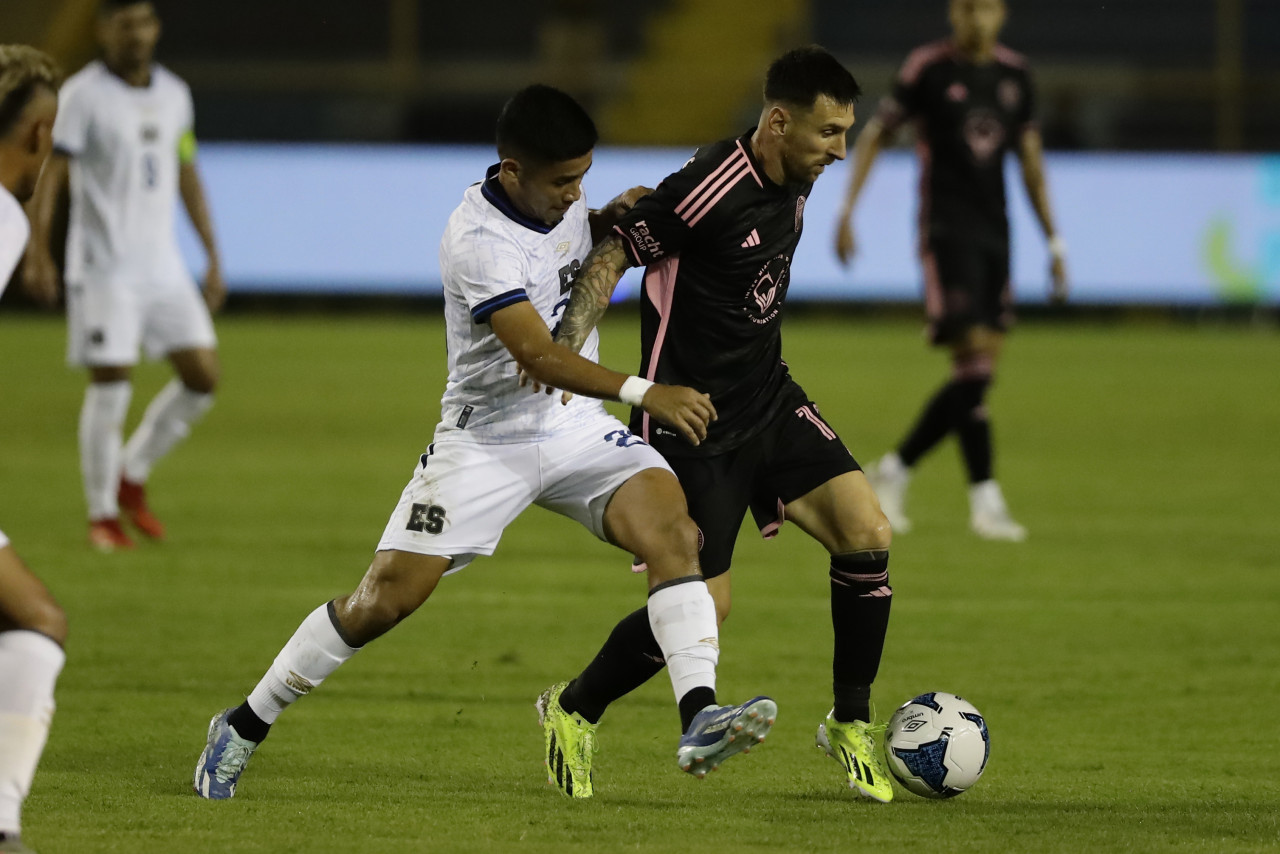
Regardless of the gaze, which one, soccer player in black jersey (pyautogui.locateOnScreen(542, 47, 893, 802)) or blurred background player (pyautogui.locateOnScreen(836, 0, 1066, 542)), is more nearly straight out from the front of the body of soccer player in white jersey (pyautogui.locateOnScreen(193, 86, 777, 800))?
the soccer player in black jersey

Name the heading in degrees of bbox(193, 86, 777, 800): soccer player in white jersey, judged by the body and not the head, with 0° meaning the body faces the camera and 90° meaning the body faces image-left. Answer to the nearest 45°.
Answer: approximately 315°

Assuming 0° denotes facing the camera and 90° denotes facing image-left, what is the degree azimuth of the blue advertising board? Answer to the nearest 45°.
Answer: approximately 0°

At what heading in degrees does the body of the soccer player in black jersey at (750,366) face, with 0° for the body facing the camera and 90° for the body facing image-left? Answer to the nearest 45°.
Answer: approximately 315°

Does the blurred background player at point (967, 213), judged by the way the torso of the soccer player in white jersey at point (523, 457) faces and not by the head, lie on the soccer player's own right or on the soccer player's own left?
on the soccer player's own left

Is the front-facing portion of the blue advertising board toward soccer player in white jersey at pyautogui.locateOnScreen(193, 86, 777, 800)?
yes
